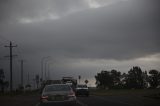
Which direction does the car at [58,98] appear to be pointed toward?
away from the camera
